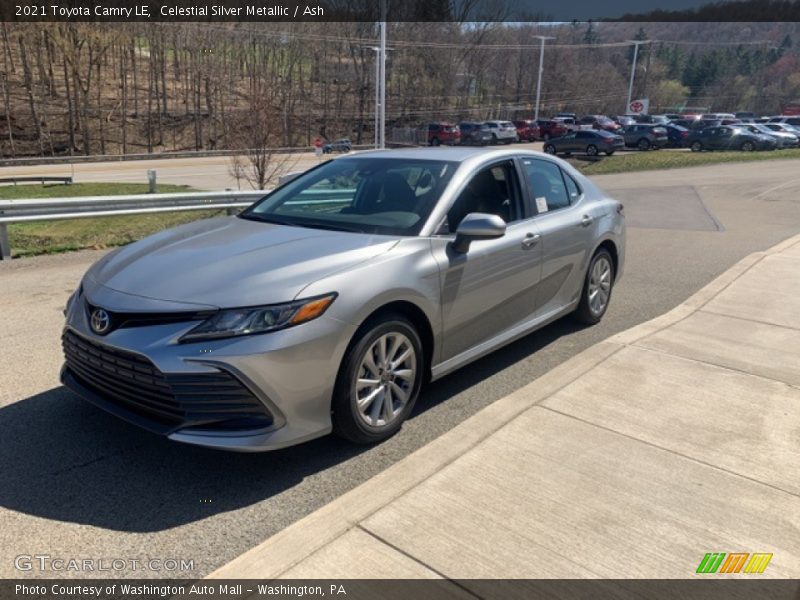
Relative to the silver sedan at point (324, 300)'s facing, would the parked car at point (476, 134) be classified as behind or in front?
behind

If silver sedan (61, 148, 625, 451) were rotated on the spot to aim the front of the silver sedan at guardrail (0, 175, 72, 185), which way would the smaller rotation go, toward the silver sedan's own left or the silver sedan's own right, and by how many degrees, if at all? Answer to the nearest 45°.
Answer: approximately 90° to the silver sedan's own right

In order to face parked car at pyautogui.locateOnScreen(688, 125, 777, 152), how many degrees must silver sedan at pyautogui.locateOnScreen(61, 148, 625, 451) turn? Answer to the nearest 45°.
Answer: approximately 180°

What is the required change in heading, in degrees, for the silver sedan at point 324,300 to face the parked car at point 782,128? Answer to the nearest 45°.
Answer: approximately 180°

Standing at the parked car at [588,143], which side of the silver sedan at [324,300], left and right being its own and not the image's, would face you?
back

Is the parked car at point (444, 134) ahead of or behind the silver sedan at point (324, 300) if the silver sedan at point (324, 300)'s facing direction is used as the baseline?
behind

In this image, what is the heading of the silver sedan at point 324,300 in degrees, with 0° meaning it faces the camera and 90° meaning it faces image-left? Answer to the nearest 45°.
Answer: approximately 45°

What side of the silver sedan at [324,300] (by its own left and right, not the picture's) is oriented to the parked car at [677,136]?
back

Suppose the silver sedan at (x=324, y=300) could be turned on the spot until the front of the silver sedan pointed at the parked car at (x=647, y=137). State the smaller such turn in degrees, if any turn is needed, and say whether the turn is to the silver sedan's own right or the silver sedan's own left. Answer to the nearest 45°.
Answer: approximately 180°

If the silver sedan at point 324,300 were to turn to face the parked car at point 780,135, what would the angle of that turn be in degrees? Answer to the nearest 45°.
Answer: approximately 180°
